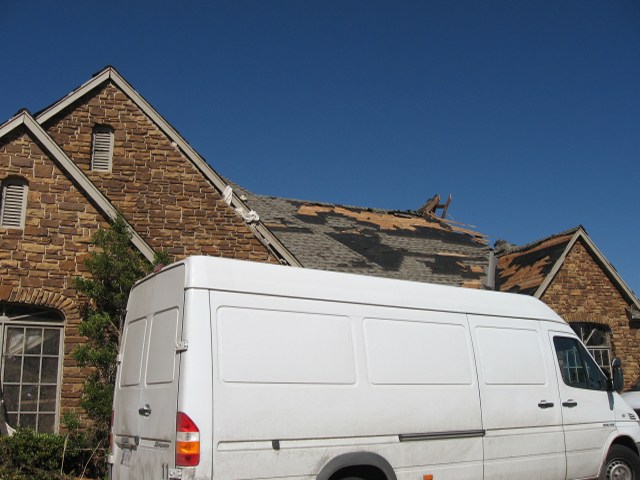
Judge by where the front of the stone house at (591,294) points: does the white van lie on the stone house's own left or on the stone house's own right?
on the stone house's own right

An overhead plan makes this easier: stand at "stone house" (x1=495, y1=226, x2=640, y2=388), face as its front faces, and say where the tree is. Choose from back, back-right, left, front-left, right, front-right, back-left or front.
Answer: right

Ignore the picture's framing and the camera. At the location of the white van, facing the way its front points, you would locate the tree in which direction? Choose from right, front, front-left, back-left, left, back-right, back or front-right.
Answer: left

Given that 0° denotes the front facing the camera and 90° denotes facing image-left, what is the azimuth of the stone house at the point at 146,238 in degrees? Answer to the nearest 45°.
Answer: approximately 315°

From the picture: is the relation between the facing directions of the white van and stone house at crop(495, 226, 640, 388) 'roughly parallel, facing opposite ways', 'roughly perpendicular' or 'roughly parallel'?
roughly perpendicular

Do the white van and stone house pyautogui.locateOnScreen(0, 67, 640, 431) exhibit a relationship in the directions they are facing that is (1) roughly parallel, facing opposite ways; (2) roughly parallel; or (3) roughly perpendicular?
roughly perpendicular

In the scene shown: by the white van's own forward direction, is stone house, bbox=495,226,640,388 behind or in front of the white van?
in front

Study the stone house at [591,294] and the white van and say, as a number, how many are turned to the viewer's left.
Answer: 0

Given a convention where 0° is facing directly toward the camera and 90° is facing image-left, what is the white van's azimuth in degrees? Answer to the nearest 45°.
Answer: approximately 225°
